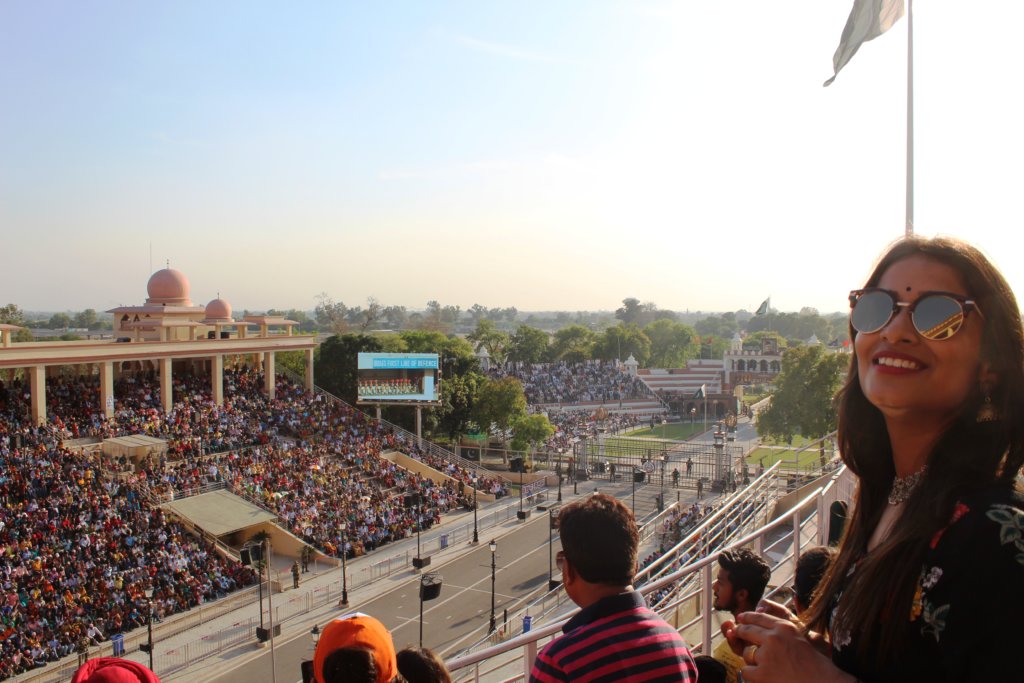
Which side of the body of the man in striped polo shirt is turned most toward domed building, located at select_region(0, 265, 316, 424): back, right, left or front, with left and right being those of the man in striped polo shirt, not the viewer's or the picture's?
front

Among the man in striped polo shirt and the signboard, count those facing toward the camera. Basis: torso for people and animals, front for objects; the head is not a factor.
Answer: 1

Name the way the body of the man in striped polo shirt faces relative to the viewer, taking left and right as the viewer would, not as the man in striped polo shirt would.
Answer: facing away from the viewer and to the left of the viewer

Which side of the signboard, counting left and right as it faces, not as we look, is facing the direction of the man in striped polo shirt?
front

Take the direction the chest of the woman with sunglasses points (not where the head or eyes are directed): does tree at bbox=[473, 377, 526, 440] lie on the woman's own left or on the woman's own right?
on the woman's own right

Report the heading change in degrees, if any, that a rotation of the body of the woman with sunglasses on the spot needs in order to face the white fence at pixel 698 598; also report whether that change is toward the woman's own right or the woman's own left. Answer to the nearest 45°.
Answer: approximately 135° to the woman's own right

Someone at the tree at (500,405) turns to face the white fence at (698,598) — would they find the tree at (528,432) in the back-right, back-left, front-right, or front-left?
front-left

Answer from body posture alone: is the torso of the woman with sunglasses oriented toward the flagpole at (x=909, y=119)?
no

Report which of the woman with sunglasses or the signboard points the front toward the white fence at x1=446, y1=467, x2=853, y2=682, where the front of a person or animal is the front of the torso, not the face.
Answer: the signboard

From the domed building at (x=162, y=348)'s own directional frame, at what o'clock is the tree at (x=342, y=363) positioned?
The tree is roughly at 9 o'clock from the domed building.

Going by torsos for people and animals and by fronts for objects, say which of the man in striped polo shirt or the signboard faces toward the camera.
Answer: the signboard

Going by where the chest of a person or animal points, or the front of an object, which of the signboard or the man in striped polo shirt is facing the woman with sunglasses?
the signboard

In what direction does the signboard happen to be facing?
toward the camera

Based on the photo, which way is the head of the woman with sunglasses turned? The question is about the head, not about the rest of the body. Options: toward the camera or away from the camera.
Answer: toward the camera

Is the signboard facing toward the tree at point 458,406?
no

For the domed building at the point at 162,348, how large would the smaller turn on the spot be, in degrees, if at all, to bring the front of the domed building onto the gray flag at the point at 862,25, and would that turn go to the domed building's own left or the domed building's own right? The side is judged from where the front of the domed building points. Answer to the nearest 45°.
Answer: approximately 45° to the domed building's own right

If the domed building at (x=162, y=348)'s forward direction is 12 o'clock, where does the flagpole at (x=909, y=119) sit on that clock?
The flagpole is roughly at 1 o'clock from the domed building.
